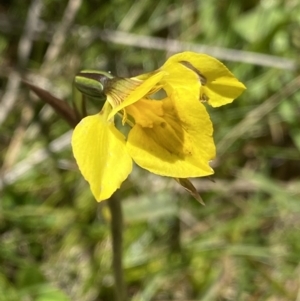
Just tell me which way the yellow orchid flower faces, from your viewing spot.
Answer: facing the viewer and to the right of the viewer

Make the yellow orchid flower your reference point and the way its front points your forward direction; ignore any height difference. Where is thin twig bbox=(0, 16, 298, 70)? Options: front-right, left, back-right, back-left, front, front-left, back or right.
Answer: back-left
